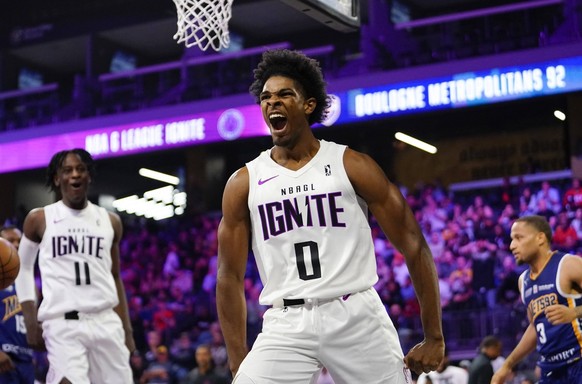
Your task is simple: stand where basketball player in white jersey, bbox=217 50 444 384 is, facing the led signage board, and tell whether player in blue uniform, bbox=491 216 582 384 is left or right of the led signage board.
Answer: right

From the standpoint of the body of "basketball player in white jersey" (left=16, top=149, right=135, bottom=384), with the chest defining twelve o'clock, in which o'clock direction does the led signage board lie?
The led signage board is roughly at 7 o'clock from the basketball player in white jersey.

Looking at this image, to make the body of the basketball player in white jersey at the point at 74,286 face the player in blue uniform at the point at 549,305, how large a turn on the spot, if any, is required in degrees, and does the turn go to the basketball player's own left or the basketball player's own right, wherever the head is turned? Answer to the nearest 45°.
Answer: approximately 90° to the basketball player's own left

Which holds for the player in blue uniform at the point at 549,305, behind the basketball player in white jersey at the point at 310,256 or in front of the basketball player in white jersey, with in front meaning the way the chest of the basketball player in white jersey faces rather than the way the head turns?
behind

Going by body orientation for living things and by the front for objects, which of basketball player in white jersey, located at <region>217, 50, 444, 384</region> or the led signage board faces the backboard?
the led signage board

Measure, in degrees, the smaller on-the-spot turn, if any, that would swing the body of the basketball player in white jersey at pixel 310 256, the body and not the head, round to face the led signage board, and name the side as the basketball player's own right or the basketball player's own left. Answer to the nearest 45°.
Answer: approximately 180°

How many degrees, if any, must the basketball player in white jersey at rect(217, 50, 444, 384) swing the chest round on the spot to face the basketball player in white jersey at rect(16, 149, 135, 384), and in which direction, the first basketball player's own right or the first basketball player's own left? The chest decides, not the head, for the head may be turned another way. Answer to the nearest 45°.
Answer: approximately 135° to the first basketball player's own right

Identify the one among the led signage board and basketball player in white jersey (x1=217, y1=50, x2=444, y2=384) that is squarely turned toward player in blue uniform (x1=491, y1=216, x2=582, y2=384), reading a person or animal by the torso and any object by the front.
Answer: the led signage board

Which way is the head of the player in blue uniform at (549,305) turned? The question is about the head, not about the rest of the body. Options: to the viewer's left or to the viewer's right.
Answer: to the viewer's left

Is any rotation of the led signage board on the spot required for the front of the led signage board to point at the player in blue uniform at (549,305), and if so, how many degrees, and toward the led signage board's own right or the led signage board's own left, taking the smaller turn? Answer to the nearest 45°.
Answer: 0° — it already faces them

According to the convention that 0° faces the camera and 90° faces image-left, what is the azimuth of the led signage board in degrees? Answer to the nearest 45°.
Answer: approximately 0°

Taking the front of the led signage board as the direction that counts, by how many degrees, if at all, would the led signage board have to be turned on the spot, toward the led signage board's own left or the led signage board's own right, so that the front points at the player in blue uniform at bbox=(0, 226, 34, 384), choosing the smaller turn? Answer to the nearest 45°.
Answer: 0° — it already faces them
